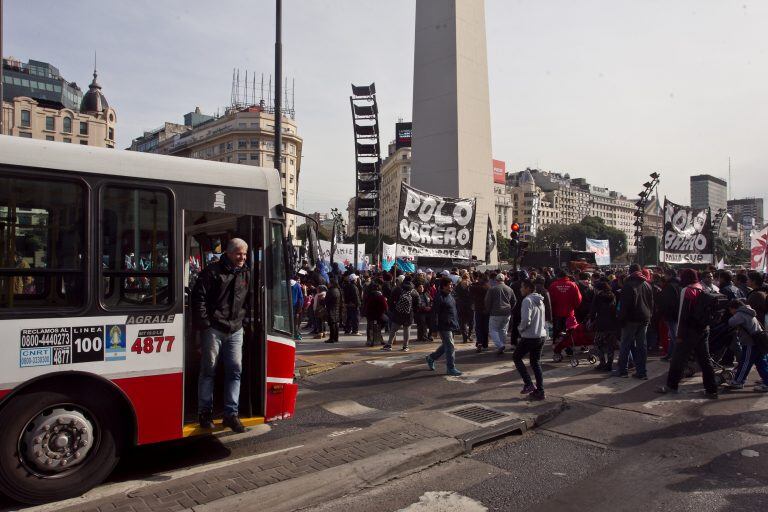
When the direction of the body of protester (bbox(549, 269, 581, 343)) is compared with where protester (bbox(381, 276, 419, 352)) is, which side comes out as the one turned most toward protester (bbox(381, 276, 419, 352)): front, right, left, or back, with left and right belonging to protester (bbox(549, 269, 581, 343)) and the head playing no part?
left

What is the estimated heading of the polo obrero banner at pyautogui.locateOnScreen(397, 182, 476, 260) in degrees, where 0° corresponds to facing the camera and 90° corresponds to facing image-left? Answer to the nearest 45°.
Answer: approximately 0°

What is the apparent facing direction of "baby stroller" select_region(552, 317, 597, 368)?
to the viewer's left

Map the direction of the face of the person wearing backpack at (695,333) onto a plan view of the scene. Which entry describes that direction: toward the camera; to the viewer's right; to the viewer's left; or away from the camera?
away from the camera

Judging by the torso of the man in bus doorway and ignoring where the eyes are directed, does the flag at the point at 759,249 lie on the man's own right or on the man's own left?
on the man's own left

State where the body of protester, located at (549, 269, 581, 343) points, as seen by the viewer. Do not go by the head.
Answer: away from the camera
